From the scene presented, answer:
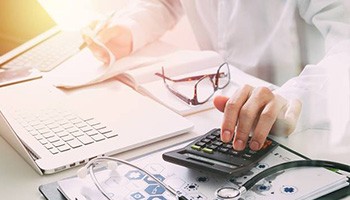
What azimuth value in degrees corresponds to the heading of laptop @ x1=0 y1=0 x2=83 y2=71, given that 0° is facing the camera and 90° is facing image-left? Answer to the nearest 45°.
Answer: approximately 315°
